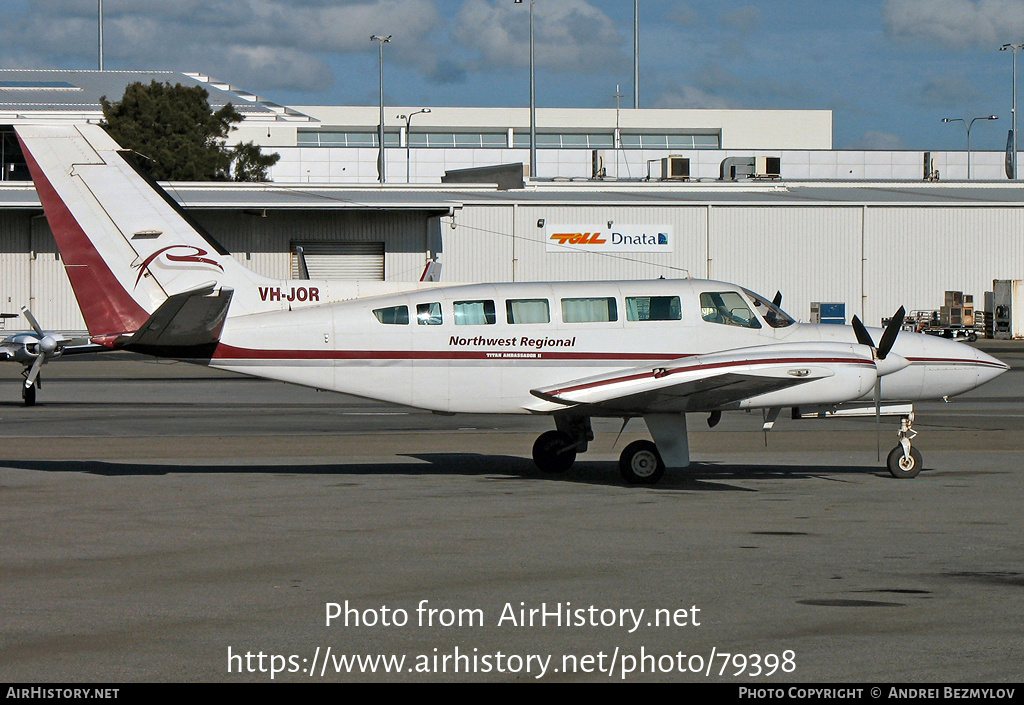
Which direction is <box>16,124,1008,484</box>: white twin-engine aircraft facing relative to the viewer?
to the viewer's right

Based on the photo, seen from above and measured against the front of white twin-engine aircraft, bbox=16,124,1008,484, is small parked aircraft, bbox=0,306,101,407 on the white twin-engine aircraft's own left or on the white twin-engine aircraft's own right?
on the white twin-engine aircraft's own left
